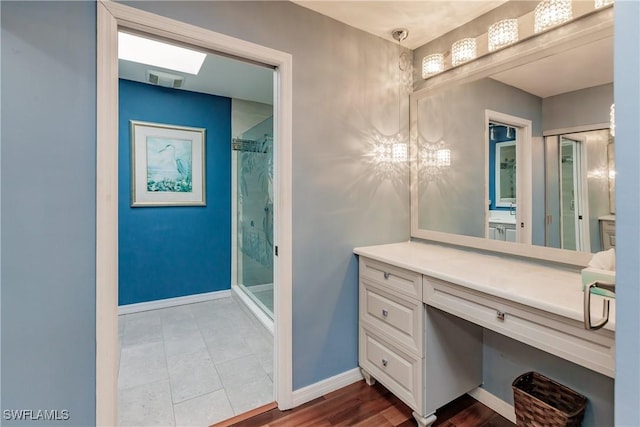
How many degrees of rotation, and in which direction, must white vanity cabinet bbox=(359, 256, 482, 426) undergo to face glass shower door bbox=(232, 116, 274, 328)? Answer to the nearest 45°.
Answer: approximately 90° to its right

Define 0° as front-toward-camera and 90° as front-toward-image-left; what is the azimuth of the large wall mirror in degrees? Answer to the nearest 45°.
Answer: approximately 45°

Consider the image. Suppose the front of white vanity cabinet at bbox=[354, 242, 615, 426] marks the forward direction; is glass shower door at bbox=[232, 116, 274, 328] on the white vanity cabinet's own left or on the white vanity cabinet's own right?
on the white vanity cabinet's own right

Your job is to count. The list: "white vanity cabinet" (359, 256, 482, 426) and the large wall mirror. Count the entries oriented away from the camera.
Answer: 0
